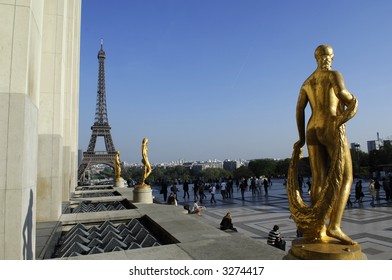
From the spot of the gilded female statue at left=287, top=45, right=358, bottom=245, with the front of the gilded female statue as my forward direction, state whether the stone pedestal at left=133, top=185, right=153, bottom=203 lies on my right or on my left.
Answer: on my left
